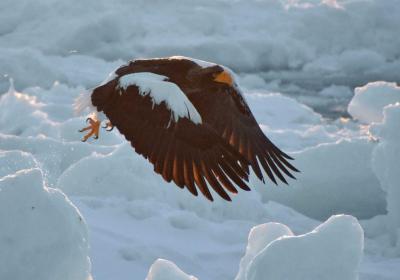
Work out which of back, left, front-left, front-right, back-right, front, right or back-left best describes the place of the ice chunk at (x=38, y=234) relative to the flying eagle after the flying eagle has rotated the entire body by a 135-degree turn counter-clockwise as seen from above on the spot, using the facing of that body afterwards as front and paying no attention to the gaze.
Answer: left

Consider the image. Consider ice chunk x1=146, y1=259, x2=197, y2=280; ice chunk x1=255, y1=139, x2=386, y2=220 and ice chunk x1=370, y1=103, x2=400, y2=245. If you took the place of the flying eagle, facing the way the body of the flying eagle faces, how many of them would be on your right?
1

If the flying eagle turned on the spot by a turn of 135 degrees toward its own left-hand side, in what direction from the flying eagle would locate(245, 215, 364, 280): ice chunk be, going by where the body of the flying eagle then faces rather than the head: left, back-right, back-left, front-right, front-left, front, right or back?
back

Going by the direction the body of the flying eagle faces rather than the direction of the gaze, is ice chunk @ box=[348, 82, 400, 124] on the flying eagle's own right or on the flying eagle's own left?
on the flying eagle's own left

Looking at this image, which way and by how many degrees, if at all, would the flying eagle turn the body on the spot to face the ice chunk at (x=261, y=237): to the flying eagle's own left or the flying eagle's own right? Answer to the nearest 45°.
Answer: approximately 45° to the flying eagle's own right

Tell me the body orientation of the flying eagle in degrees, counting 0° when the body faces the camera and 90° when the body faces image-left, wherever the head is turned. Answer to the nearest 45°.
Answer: approximately 270°

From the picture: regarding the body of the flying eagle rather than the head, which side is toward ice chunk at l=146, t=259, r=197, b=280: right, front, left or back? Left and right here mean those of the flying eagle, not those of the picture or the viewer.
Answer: right
